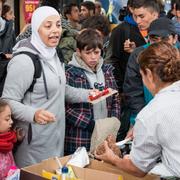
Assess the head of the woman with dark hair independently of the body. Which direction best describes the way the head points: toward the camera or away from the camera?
away from the camera

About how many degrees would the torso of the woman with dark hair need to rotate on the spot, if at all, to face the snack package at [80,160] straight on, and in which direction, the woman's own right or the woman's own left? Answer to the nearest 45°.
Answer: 0° — they already face it

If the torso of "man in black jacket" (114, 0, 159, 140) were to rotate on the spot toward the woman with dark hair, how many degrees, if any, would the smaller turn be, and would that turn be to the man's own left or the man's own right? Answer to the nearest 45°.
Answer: approximately 45° to the man's own left

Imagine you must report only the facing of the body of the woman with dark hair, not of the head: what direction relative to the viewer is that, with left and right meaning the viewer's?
facing away from the viewer and to the left of the viewer

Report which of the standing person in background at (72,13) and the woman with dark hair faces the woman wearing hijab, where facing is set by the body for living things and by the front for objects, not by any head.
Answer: the woman with dark hair

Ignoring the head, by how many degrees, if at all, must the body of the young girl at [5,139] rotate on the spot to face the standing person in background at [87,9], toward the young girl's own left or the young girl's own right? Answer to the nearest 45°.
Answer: approximately 90° to the young girl's own left

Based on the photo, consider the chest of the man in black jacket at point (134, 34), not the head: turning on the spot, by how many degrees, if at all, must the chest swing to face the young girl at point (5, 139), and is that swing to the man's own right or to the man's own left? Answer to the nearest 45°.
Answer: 0° — they already face them

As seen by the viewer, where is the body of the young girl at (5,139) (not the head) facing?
to the viewer's right
